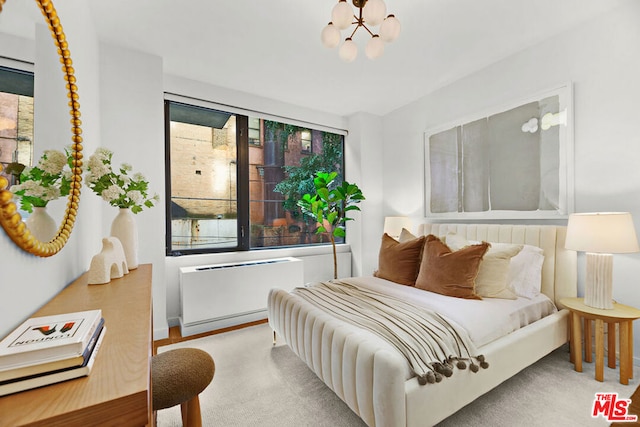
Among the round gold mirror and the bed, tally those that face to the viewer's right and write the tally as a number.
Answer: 1

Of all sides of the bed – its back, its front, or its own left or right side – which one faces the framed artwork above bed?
back

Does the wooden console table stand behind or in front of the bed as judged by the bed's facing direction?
in front

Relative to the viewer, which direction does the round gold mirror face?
to the viewer's right

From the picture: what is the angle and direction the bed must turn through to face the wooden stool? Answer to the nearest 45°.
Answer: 0° — it already faces it

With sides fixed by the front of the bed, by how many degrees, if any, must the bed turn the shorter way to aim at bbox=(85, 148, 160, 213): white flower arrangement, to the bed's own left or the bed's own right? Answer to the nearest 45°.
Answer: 0° — it already faces it

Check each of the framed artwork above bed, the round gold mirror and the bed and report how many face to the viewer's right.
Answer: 1

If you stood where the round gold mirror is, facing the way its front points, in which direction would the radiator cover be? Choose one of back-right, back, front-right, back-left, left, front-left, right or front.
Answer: front-left

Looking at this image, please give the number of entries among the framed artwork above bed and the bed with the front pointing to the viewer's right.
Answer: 0

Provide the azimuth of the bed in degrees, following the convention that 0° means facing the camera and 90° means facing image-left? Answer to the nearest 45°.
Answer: approximately 45°

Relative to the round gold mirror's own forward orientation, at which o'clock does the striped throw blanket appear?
The striped throw blanket is roughly at 1 o'clock from the round gold mirror.

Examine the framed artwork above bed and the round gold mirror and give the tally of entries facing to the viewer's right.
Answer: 1

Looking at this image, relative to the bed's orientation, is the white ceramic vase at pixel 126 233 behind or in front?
in front

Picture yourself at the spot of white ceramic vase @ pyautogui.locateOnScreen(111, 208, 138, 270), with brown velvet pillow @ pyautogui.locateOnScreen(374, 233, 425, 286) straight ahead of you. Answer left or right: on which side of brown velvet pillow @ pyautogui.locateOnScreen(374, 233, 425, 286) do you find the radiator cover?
left
